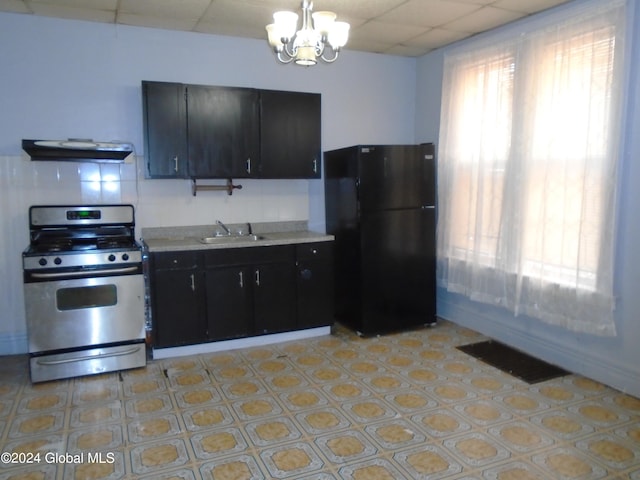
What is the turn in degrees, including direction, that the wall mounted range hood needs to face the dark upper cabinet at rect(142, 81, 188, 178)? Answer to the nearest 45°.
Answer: approximately 90° to its left

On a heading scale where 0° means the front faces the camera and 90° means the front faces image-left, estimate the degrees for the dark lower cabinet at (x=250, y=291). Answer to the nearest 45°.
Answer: approximately 0°

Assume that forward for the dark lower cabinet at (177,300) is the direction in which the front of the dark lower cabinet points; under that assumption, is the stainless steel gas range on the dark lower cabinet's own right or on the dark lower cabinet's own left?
on the dark lower cabinet's own right

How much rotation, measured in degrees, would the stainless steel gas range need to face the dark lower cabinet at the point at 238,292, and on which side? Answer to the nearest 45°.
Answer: approximately 90° to its left

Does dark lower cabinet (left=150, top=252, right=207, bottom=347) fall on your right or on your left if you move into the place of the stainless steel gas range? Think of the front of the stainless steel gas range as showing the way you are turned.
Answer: on your left

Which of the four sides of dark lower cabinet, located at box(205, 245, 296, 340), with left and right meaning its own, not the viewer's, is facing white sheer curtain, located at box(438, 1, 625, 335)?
left

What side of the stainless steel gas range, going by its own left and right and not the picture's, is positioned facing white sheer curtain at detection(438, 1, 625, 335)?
left

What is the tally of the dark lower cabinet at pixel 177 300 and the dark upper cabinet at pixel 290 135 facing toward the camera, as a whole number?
2

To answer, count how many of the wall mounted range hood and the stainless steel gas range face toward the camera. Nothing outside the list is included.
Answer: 2
